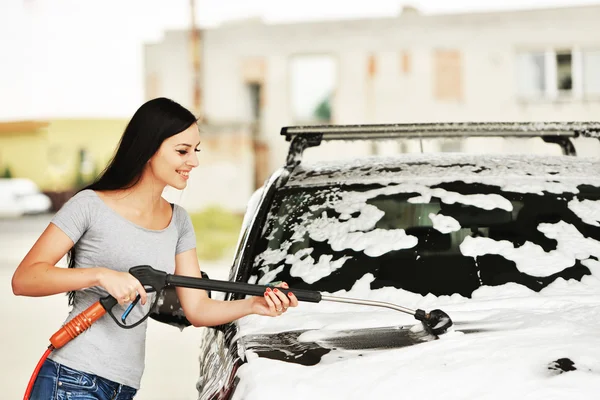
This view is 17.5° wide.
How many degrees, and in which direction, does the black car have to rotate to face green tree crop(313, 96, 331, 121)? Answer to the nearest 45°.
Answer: approximately 180°

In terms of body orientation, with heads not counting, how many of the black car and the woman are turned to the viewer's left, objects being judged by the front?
0

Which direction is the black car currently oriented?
toward the camera

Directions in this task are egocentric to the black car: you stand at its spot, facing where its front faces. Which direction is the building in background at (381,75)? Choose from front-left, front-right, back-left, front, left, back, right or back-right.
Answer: back

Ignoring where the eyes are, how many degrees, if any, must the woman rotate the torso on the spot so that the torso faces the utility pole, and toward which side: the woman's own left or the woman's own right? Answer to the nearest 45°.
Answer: approximately 135° to the woman's own left

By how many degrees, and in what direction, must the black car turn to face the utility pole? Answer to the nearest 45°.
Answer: approximately 180°

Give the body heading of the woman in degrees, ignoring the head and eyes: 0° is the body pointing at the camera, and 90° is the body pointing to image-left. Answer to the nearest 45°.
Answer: approximately 315°

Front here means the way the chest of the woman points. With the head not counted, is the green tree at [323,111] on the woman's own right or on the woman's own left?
on the woman's own left
